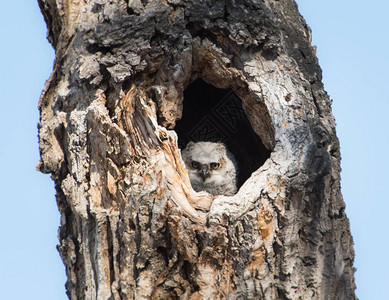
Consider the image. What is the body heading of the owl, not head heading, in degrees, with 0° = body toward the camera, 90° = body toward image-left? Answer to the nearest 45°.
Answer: approximately 0°
